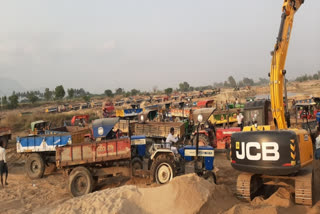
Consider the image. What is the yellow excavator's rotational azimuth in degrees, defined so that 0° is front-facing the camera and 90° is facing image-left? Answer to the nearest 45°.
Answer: approximately 180°

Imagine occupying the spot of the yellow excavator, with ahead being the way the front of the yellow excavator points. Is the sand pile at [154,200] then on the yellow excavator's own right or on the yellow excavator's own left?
on the yellow excavator's own left
